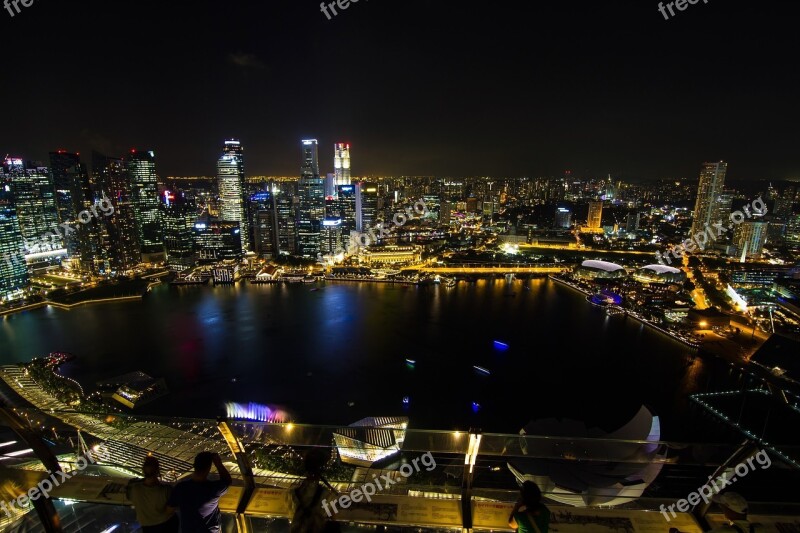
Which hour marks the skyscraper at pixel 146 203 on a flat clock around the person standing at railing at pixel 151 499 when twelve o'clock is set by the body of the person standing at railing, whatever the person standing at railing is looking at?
The skyscraper is roughly at 12 o'clock from the person standing at railing.

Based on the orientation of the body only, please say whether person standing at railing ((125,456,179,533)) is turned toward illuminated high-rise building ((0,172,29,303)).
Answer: yes

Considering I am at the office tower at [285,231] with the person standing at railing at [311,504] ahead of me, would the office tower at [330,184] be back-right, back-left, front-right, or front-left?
back-left

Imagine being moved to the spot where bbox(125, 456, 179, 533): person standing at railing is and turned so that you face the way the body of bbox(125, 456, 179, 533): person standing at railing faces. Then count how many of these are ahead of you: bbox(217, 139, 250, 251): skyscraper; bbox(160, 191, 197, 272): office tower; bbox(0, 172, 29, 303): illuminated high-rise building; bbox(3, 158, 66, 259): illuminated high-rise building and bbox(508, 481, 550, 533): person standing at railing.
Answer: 4

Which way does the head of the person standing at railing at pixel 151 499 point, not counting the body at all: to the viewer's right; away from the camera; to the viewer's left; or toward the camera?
away from the camera

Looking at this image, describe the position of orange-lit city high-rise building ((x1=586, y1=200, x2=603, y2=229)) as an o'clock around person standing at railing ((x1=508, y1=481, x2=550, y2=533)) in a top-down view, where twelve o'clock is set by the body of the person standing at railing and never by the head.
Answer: The orange-lit city high-rise building is roughly at 12 o'clock from the person standing at railing.

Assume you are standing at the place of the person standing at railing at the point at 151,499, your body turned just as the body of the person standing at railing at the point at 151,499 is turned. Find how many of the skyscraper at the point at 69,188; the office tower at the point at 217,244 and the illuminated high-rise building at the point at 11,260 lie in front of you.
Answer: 3

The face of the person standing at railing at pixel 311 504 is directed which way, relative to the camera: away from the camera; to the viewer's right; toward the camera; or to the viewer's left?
away from the camera

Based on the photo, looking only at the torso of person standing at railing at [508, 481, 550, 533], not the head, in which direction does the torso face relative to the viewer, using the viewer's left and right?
facing away from the viewer

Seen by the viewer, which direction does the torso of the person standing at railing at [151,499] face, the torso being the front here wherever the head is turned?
away from the camera

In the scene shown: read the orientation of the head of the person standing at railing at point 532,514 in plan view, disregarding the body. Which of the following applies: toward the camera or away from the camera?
away from the camera

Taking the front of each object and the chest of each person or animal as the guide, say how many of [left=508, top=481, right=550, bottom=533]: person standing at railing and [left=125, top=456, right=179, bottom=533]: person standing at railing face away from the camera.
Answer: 2
